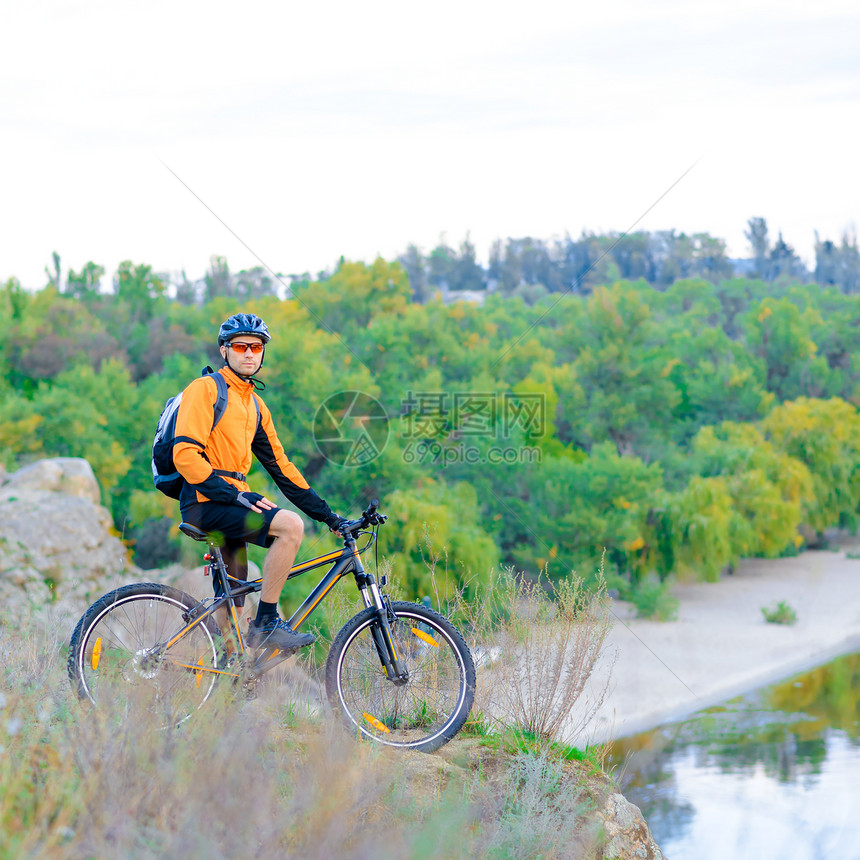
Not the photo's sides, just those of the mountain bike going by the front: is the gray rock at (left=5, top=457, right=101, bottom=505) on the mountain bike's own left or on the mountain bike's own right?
on the mountain bike's own left

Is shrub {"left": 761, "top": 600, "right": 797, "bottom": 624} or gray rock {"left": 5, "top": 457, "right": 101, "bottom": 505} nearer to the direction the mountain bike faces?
the shrub

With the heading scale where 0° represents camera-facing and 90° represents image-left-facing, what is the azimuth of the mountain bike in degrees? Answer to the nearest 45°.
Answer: approximately 270°

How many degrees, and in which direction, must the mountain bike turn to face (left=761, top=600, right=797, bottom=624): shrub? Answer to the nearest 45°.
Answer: approximately 45° to its left

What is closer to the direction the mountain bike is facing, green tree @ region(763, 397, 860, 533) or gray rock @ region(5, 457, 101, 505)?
the green tree

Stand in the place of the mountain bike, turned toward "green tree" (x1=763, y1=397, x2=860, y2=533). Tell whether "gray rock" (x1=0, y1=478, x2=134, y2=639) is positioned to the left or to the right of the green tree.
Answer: left

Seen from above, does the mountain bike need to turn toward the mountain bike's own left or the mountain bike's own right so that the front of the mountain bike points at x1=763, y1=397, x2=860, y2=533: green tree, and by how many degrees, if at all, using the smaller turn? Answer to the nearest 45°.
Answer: approximately 45° to the mountain bike's own left

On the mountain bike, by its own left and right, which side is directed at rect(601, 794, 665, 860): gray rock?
front
